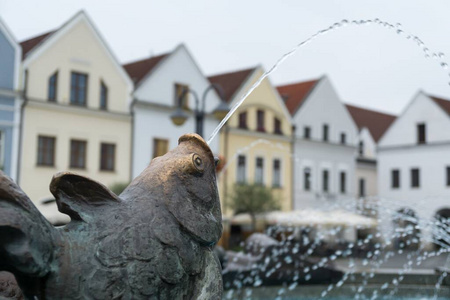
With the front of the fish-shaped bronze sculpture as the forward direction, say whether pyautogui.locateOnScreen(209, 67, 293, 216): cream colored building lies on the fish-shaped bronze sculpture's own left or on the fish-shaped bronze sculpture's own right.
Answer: on the fish-shaped bronze sculpture's own left

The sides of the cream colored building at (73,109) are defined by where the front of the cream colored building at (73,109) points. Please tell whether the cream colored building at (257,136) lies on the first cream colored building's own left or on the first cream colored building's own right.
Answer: on the first cream colored building's own left

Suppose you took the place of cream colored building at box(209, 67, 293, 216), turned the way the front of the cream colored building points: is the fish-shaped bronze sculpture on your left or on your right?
on your right

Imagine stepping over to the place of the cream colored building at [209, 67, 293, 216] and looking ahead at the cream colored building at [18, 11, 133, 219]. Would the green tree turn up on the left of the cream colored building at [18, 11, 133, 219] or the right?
left

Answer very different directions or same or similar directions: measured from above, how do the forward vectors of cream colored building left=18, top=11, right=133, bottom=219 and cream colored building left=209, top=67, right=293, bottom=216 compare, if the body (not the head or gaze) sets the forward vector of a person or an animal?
same or similar directions

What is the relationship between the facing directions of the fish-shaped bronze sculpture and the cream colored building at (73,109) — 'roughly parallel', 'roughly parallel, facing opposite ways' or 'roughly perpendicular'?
roughly perpendicular

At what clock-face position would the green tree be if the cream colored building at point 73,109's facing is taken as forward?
The green tree is roughly at 9 o'clock from the cream colored building.

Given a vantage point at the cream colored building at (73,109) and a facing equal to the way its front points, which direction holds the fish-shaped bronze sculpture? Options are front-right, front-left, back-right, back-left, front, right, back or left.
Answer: front

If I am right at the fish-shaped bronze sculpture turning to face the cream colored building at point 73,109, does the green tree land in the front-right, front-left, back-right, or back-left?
front-right

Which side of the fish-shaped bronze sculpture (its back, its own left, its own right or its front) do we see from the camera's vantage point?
right

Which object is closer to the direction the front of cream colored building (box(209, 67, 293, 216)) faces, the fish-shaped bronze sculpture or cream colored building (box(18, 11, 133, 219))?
the fish-shaped bronze sculpture

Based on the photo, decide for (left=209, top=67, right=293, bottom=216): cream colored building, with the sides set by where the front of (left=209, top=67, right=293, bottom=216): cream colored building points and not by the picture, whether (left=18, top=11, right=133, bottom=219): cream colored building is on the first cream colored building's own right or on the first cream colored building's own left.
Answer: on the first cream colored building's own right

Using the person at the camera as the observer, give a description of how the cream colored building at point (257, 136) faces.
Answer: facing the viewer and to the right of the viewer

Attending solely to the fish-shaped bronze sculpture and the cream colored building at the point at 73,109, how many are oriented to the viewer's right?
1

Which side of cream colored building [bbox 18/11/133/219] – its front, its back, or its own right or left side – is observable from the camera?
front

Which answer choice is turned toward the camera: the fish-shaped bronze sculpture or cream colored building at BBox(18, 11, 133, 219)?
the cream colored building
